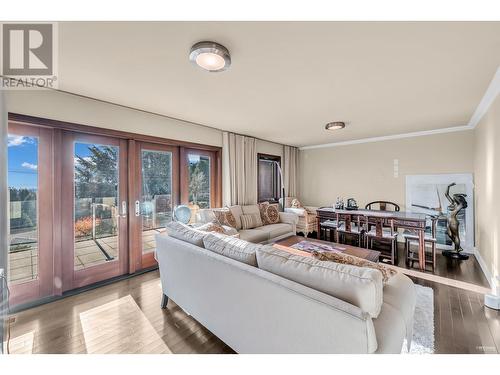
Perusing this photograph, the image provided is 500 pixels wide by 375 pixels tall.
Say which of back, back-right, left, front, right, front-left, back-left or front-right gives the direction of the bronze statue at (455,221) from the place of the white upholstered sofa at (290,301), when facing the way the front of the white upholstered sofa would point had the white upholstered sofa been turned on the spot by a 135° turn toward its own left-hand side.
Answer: back-right

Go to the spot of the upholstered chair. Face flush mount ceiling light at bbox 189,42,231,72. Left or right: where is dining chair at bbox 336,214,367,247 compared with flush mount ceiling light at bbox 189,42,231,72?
left

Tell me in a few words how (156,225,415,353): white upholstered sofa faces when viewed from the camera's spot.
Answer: facing away from the viewer and to the right of the viewer

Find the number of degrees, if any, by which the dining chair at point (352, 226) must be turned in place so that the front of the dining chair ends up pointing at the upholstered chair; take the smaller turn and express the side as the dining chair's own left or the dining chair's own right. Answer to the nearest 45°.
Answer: approximately 45° to the dining chair's own left

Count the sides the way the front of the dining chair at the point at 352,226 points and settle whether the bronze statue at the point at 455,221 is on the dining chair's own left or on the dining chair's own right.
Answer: on the dining chair's own right

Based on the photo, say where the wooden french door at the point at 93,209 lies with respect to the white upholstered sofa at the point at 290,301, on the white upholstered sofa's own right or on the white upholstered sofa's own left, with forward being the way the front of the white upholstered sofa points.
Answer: on the white upholstered sofa's own left

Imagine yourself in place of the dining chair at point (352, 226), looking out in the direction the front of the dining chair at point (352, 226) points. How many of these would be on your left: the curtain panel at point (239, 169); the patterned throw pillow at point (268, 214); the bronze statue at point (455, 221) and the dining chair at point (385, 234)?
2

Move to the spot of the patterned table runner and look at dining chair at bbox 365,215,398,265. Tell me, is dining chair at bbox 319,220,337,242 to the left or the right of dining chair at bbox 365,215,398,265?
left

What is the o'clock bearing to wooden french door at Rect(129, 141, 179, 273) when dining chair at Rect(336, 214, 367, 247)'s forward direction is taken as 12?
The wooden french door is roughly at 8 o'clock from the dining chair.

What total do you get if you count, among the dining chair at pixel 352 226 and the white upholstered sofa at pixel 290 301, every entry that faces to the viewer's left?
0

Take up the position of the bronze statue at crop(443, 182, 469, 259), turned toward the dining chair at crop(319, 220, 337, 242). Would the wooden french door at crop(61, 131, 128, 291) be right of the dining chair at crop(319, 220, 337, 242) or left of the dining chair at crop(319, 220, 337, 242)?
left

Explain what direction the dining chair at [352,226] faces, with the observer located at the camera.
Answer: facing away from the viewer

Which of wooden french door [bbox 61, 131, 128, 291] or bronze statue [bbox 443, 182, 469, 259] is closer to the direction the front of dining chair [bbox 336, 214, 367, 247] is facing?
the bronze statue

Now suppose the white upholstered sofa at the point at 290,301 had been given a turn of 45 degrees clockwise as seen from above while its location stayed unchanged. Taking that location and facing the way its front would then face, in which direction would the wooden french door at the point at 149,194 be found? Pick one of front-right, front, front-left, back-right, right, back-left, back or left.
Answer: back-left
